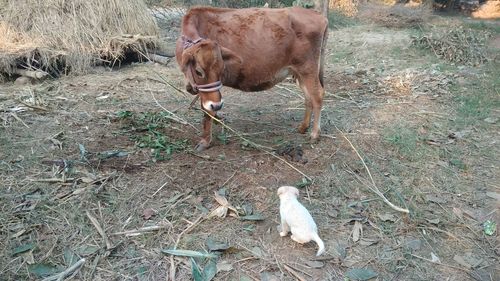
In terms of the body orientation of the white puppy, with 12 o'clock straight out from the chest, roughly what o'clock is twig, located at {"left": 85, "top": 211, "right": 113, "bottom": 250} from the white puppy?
The twig is roughly at 10 o'clock from the white puppy.

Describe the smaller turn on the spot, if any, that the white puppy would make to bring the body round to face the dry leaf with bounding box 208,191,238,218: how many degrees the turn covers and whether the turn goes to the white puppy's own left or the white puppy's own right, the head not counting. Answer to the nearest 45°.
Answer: approximately 45° to the white puppy's own left

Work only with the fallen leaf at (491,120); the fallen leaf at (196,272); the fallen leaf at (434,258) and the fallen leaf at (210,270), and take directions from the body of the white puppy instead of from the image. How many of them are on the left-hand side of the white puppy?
2

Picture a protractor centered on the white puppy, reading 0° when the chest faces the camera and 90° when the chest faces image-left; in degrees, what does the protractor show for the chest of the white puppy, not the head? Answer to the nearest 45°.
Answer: approximately 135°

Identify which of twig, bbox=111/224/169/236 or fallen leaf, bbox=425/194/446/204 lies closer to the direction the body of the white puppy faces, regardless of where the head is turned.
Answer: the twig

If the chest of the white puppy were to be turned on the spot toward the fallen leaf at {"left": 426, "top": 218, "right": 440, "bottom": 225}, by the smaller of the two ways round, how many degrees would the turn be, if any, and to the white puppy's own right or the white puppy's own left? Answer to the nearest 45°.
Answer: approximately 90° to the white puppy's own right

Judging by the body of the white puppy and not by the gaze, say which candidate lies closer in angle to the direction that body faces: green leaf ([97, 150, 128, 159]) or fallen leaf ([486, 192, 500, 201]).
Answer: the green leaf

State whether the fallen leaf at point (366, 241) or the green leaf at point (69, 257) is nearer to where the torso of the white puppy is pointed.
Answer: the green leaf

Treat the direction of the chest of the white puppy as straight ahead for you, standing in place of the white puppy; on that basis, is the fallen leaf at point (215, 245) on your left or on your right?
on your left

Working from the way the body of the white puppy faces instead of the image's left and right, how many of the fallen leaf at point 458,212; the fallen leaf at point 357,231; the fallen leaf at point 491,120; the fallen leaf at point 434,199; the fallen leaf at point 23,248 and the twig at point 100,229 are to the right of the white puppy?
4

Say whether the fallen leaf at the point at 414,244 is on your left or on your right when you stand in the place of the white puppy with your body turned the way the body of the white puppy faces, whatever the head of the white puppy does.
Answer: on your right
